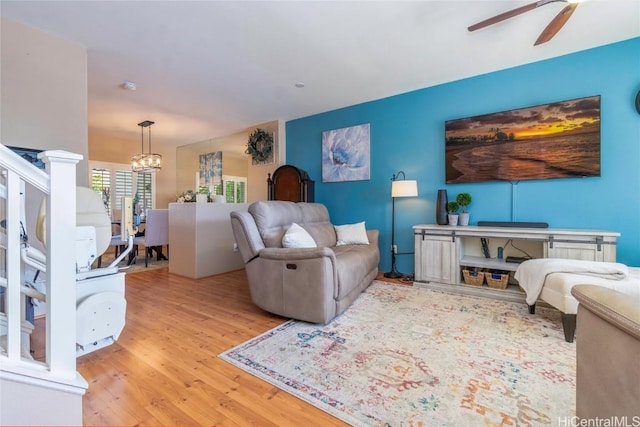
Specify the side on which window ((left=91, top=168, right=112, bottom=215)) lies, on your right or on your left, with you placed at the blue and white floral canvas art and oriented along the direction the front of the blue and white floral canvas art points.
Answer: on your right

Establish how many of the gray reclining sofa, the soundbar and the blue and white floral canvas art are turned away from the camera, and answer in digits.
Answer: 0

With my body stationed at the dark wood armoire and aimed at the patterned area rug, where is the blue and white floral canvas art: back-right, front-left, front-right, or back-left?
front-left

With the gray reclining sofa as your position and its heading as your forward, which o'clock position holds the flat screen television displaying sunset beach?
The flat screen television displaying sunset beach is roughly at 10 o'clock from the gray reclining sofa.

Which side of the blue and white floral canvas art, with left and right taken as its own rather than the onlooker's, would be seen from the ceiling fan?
left

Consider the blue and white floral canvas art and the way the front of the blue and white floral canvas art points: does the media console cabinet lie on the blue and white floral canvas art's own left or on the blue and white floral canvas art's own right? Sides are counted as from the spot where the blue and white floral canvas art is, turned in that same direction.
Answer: on the blue and white floral canvas art's own left

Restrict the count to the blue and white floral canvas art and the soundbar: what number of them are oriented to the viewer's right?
0

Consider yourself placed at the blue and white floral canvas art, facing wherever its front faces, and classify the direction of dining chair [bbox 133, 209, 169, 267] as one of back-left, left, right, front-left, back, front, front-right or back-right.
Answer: front-right

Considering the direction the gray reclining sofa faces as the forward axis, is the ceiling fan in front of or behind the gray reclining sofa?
in front

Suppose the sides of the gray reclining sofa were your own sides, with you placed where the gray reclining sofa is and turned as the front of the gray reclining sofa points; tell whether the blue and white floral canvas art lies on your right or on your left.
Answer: on your left

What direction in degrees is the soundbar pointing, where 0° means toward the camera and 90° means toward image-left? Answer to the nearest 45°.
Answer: approximately 0°

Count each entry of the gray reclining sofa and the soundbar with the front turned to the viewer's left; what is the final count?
0

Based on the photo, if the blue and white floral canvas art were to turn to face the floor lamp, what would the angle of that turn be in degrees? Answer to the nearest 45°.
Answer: approximately 90° to its left

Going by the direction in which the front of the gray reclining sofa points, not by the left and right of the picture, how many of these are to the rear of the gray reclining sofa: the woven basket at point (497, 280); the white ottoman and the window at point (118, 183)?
1

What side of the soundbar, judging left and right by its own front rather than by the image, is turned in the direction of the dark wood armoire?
right

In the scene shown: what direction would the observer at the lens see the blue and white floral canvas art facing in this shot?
facing the viewer and to the left of the viewer
